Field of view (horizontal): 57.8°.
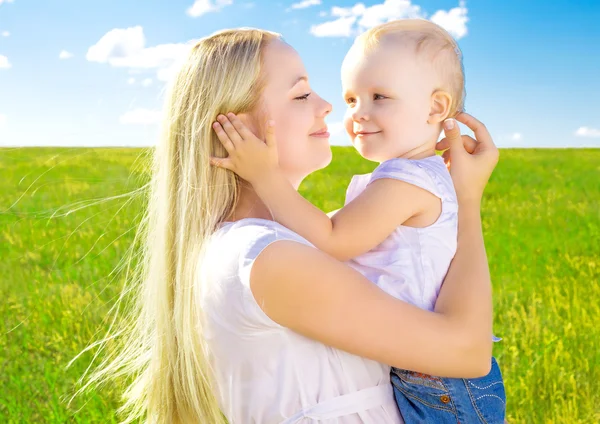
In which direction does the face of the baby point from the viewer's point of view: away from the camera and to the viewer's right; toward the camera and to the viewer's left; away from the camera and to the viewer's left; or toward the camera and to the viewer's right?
toward the camera and to the viewer's left

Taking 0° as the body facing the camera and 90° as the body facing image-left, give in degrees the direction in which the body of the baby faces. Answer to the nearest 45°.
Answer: approximately 90°

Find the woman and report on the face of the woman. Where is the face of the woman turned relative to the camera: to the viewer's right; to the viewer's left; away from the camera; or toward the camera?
to the viewer's right

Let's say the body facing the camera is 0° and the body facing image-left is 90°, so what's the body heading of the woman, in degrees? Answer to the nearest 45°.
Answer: approximately 270°
